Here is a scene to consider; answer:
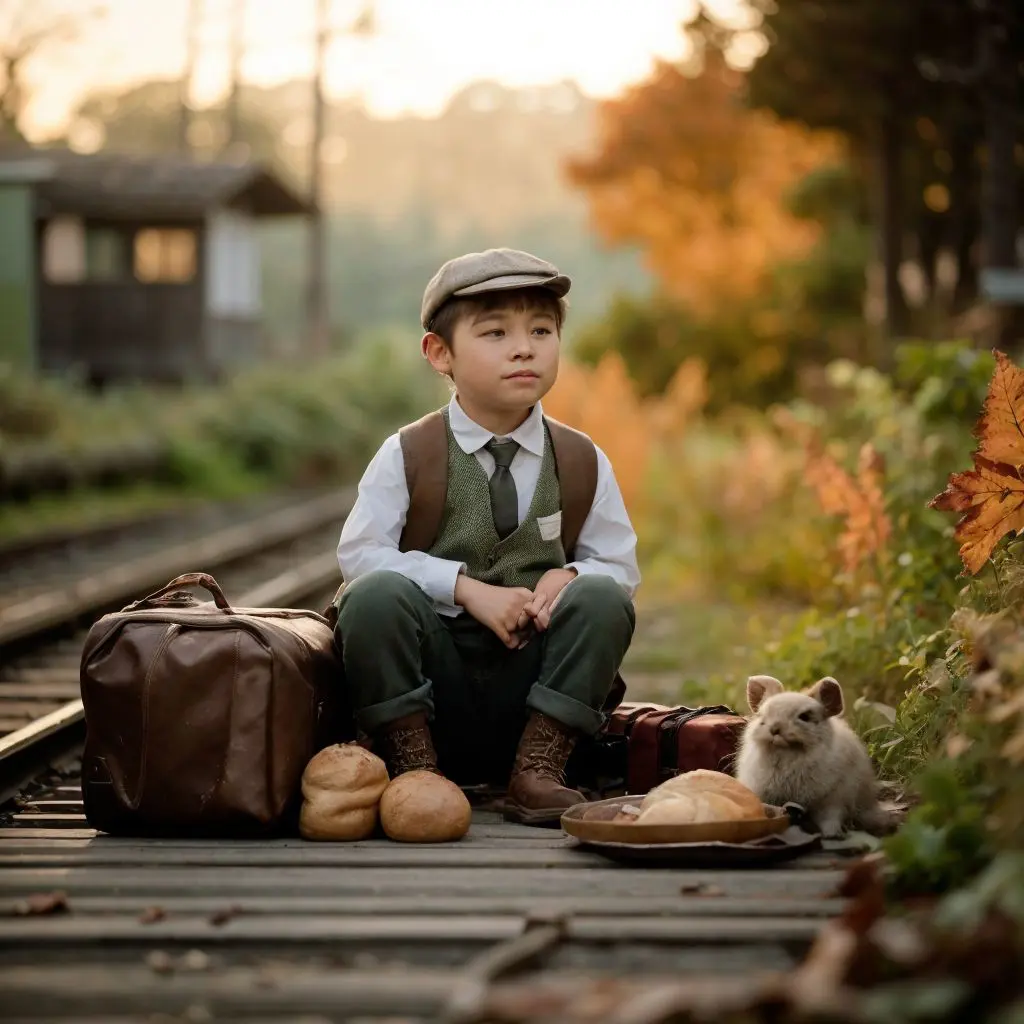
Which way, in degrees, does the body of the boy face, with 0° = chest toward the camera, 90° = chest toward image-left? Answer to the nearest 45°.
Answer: approximately 0°

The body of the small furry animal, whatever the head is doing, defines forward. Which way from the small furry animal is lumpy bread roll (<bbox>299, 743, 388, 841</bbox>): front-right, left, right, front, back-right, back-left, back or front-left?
front-right

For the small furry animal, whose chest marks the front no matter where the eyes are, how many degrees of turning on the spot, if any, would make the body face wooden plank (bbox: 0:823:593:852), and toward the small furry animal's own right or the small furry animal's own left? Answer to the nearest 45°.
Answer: approximately 45° to the small furry animal's own right

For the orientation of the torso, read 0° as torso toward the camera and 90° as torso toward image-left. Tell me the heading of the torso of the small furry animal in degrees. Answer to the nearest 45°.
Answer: approximately 45°

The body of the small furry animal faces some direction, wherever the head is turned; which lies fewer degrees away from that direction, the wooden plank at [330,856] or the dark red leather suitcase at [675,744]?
the wooden plank

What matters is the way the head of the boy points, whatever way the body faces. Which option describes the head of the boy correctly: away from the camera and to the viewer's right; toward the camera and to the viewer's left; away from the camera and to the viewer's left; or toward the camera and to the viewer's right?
toward the camera and to the viewer's right

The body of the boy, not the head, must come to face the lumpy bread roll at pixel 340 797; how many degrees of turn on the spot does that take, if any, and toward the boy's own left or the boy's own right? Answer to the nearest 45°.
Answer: approximately 45° to the boy's own right

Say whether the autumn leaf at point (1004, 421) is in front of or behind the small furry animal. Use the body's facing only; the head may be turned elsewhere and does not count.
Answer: behind

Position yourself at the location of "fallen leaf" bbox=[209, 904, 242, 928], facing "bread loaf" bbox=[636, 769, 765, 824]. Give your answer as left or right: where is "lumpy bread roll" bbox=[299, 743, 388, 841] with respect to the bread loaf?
left

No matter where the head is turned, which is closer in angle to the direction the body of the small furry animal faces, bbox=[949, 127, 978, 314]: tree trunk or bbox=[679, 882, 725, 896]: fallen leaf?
the fallen leaf
